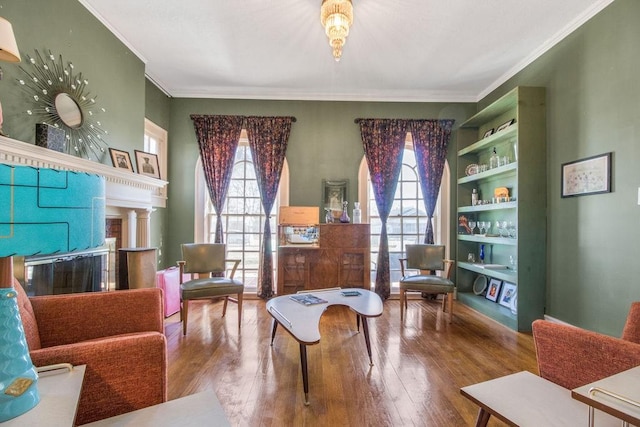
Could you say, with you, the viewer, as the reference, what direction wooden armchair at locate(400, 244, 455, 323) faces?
facing the viewer

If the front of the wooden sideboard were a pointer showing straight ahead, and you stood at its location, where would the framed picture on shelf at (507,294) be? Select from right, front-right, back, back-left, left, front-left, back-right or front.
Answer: left

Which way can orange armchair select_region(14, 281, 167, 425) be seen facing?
to the viewer's right

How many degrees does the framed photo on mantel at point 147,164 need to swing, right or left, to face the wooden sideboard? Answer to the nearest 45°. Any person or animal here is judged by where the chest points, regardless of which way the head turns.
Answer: approximately 45° to its left

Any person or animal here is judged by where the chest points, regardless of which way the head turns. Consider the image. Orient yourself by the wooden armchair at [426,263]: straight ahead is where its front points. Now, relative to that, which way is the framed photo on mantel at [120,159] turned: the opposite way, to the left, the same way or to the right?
to the left

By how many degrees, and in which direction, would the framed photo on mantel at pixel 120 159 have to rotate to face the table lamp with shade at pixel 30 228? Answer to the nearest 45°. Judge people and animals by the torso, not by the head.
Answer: approximately 45° to its right

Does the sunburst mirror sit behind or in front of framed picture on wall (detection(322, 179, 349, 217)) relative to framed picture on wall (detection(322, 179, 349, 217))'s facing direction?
in front

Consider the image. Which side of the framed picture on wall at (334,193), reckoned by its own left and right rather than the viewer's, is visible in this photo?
front

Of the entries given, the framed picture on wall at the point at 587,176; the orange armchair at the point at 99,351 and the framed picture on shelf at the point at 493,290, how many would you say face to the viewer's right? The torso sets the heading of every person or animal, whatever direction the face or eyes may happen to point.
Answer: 1

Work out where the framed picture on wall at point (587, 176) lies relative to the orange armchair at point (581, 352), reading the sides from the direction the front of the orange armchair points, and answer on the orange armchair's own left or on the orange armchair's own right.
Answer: on the orange armchair's own right

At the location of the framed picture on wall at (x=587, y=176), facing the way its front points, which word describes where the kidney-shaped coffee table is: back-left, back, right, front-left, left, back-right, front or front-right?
front

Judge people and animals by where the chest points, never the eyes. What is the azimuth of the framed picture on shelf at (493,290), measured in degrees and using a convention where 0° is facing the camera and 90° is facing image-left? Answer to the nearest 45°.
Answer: approximately 45°

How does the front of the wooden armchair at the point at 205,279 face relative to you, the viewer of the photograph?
facing the viewer and to the right of the viewer

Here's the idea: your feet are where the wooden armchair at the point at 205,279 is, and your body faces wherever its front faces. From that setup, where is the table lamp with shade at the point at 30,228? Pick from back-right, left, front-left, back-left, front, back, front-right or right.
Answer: front-right

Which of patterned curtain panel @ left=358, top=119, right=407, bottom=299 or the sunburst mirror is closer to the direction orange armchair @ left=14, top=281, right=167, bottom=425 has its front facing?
the patterned curtain panel

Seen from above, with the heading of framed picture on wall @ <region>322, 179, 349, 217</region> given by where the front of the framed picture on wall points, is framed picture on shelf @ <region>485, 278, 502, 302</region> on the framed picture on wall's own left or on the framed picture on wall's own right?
on the framed picture on wall's own left

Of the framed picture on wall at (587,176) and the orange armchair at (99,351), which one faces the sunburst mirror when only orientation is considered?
the framed picture on wall
